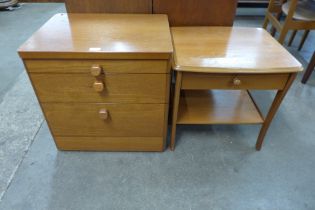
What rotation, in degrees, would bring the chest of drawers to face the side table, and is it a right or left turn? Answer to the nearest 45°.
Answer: approximately 90° to its left

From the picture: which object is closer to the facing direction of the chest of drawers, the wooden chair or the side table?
the side table

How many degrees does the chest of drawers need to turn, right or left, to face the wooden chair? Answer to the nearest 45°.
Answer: approximately 90° to its left

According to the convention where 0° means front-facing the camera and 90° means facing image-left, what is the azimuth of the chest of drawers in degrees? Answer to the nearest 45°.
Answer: approximately 0°
